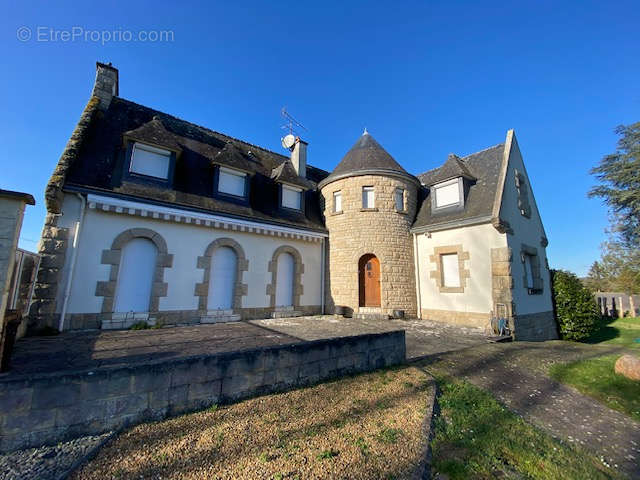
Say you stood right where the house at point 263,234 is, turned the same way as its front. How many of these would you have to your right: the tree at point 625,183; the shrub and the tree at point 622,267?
0

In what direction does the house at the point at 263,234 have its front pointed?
toward the camera

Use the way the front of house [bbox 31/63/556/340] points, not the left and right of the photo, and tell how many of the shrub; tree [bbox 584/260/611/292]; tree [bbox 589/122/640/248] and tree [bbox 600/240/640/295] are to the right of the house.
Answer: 0

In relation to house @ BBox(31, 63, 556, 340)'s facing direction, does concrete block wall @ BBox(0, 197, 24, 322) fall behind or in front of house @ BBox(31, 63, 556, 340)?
in front

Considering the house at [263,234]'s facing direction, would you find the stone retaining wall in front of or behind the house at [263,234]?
in front

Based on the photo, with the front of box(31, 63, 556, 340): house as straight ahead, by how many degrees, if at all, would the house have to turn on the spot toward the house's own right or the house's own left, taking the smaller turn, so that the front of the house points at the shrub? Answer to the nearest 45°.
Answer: approximately 90° to the house's own left

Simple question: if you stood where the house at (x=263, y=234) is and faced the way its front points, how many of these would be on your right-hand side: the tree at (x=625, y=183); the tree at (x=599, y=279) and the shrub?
0

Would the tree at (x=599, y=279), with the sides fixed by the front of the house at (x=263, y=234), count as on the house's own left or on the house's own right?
on the house's own left

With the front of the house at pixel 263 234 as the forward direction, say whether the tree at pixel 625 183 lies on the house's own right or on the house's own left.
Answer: on the house's own left

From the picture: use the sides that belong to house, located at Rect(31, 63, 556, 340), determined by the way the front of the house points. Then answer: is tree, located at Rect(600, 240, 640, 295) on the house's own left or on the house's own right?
on the house's own left
